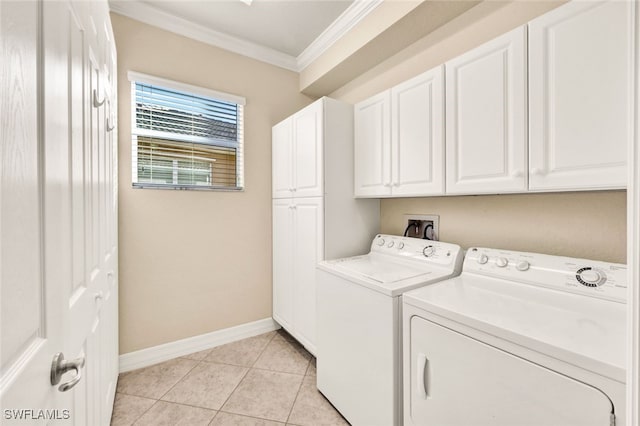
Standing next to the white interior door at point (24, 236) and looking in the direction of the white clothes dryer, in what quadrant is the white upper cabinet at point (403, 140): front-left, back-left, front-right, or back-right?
front-left

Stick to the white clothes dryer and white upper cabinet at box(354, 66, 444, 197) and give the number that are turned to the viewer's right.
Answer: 0

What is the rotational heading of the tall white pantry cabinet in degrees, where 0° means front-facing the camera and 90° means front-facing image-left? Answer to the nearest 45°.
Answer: approximately 45°

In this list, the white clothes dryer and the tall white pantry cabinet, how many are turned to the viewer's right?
0

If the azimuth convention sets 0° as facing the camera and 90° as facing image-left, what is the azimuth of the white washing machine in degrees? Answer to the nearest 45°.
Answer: approximately 45°

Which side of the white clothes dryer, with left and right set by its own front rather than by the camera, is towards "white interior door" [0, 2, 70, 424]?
front

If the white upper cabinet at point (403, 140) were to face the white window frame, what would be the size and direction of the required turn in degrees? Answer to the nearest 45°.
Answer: approximately 45° to its right

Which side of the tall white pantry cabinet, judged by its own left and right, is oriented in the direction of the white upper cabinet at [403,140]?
left

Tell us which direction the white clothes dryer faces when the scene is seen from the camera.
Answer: facing the viewer and to the left of the viewer

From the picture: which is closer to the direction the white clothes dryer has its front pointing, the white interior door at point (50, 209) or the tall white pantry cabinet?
the white interior door

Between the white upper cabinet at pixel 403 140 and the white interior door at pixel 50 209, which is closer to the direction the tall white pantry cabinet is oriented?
the white interior door

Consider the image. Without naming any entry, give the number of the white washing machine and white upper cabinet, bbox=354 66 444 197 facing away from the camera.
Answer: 0

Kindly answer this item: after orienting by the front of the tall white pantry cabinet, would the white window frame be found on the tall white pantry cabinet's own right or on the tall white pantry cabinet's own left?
on the tall white pantry cabinet's own right
